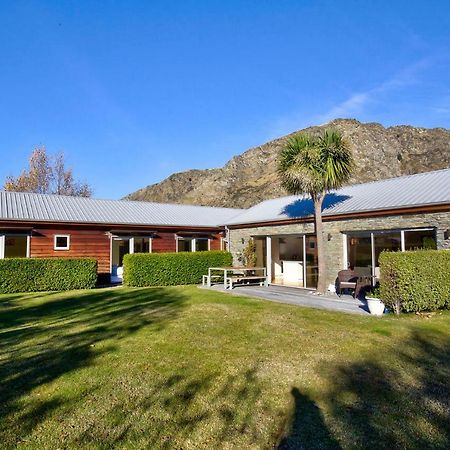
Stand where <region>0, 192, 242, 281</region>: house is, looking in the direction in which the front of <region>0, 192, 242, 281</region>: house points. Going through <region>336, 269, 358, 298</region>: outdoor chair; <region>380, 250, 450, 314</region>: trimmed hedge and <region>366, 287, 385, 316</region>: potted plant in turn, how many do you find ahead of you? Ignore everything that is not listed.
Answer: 3

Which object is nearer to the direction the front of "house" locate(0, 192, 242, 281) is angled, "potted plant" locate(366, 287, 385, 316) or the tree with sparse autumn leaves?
the potted plant

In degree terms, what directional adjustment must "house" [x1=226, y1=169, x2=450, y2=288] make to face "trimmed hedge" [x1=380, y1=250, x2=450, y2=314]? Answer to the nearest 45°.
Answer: approximately 45° to its left

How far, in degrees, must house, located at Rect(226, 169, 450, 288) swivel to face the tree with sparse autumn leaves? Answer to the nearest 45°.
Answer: approximately 90° to its right

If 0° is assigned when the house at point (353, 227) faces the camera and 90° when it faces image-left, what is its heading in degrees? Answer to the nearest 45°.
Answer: approximately 45°

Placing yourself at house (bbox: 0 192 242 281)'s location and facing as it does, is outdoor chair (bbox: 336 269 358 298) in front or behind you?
in front

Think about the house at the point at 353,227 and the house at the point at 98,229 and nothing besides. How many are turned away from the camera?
0

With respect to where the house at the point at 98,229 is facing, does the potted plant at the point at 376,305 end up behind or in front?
in front

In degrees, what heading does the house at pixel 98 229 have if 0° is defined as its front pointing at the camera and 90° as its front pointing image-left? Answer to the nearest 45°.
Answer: approximately 315°

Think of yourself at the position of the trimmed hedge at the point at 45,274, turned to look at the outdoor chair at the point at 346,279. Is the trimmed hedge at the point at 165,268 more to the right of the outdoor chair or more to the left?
left

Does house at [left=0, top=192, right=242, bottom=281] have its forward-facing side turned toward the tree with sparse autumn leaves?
no

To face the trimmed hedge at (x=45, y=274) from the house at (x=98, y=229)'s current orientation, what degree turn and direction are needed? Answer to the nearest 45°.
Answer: approximately 90° to its right
